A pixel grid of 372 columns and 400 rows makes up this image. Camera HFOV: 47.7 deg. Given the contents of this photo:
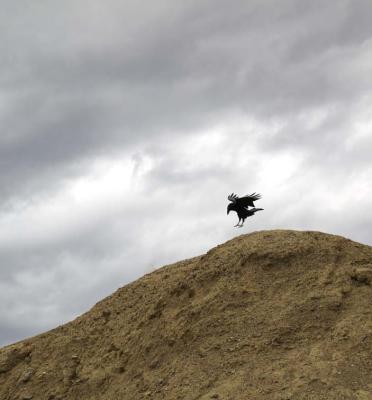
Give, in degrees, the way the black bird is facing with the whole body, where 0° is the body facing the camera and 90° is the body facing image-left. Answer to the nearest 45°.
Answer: approximately 90°
